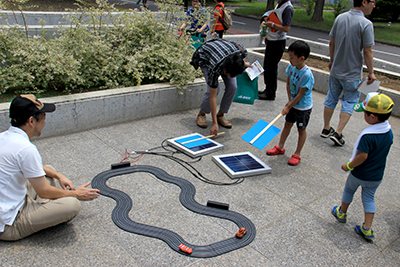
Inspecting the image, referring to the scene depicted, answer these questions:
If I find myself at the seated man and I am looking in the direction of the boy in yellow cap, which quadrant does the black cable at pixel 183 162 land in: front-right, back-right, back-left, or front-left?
front-left

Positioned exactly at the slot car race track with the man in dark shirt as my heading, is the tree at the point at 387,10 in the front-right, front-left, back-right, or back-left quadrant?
front-right

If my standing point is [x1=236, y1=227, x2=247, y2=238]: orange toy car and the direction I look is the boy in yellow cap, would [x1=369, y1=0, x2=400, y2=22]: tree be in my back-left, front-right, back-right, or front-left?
front-left

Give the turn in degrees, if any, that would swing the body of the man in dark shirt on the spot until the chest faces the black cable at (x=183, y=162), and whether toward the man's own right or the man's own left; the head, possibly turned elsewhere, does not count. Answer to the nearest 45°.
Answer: approximately 45° to the man's own right

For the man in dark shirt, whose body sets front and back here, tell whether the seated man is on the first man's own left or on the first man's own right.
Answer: on the first man's own right

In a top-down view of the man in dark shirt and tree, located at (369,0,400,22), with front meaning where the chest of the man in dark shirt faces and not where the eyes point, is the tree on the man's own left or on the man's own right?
on the man's own left
